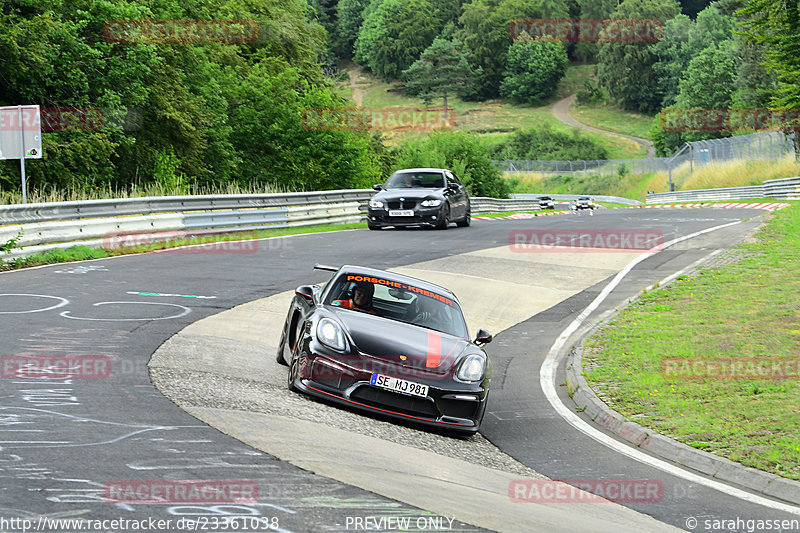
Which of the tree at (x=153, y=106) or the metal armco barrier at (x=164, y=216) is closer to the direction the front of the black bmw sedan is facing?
the metal armco barrier

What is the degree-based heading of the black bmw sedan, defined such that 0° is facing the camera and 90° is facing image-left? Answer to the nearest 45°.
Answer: approximately 45°

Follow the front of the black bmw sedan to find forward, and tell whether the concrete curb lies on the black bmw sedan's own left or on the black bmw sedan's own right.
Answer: on the black bmw sedan's own left

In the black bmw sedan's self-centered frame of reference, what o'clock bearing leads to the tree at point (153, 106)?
The tree is roughly at 3 o'clock from the black bmw sedan.

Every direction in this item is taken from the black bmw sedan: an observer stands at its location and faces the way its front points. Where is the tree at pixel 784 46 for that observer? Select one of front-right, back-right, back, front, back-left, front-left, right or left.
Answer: back

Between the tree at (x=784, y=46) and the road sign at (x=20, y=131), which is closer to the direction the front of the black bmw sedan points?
the road sign

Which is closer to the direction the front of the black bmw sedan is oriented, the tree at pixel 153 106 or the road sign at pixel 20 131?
the road sign

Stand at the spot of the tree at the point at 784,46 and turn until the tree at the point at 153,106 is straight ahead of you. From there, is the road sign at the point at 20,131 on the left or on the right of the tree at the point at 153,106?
left

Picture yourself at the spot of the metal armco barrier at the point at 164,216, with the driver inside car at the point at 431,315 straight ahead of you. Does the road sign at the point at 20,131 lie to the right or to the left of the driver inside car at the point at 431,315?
right

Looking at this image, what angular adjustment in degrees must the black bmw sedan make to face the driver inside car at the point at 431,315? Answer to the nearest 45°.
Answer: approximately 45° to its left

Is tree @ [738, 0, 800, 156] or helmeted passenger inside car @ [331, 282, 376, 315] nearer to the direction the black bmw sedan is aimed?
the helmeted passenger inside car
